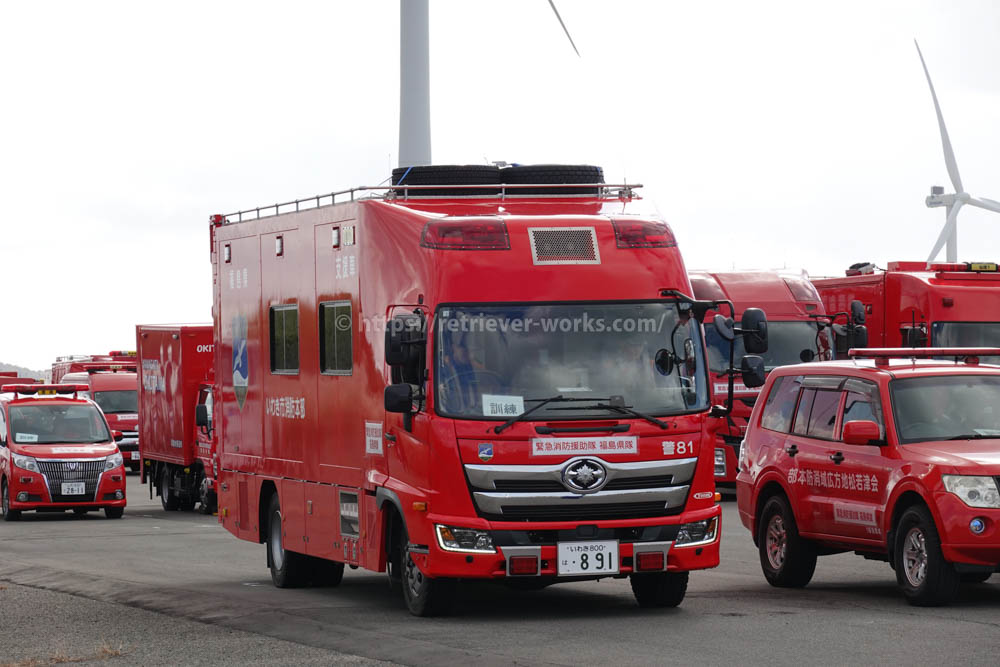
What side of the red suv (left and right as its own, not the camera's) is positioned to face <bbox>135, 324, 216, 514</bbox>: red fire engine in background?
back

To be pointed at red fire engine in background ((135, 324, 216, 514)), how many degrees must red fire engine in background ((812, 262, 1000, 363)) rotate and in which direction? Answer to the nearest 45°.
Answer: approximately 135° to its right

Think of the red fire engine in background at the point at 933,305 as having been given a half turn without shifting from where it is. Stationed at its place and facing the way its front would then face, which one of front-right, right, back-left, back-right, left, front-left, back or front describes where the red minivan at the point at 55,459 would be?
front-left

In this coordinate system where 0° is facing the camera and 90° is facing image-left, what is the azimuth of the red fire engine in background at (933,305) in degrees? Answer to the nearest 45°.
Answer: approximately 315°

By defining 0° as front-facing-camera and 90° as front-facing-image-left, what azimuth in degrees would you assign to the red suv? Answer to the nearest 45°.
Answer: approximately 315°

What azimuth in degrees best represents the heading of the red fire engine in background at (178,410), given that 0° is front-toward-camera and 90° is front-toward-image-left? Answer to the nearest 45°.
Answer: approximately 315°

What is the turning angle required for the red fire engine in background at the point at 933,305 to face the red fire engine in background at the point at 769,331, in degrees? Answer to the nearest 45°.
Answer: approximately 135° to its right

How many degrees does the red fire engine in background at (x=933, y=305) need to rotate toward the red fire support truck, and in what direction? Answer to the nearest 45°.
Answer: approximately 45° to its right

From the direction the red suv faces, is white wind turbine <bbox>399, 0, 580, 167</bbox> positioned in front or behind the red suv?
behind
